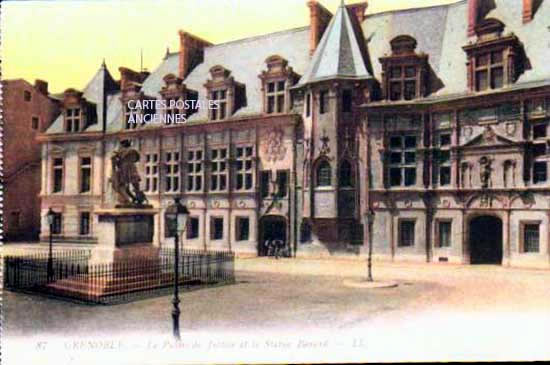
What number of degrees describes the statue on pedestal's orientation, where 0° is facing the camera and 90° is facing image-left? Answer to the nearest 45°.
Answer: approximately 315°

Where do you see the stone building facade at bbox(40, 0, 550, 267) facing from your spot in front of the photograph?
facing the viewer and to the left of the viewer

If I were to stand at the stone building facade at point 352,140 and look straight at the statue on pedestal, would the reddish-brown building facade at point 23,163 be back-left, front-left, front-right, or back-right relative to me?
front-right

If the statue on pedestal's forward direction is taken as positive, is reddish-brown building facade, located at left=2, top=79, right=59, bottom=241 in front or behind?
behind

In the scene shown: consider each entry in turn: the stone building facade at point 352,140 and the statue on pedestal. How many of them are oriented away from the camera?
0

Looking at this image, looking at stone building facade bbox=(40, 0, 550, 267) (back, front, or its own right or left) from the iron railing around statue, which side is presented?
front
